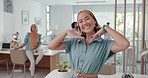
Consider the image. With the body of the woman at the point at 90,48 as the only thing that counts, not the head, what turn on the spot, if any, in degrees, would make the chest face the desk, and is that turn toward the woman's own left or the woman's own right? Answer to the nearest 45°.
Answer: approximately 180°

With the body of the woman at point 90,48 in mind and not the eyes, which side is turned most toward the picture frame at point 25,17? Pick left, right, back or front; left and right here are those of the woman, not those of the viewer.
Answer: back

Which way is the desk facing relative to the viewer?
toward the camera

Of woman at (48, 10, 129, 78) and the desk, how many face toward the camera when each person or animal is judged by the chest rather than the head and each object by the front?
2

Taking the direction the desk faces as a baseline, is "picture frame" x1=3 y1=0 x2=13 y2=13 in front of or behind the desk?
behind

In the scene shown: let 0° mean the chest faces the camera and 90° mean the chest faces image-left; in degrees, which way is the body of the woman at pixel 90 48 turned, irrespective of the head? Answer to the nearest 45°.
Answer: approximately 0°

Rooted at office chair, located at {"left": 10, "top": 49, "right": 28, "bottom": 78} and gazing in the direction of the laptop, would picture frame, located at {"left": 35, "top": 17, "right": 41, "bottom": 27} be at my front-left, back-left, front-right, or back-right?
front-right

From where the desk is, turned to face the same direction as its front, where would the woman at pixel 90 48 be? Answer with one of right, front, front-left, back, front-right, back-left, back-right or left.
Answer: front
